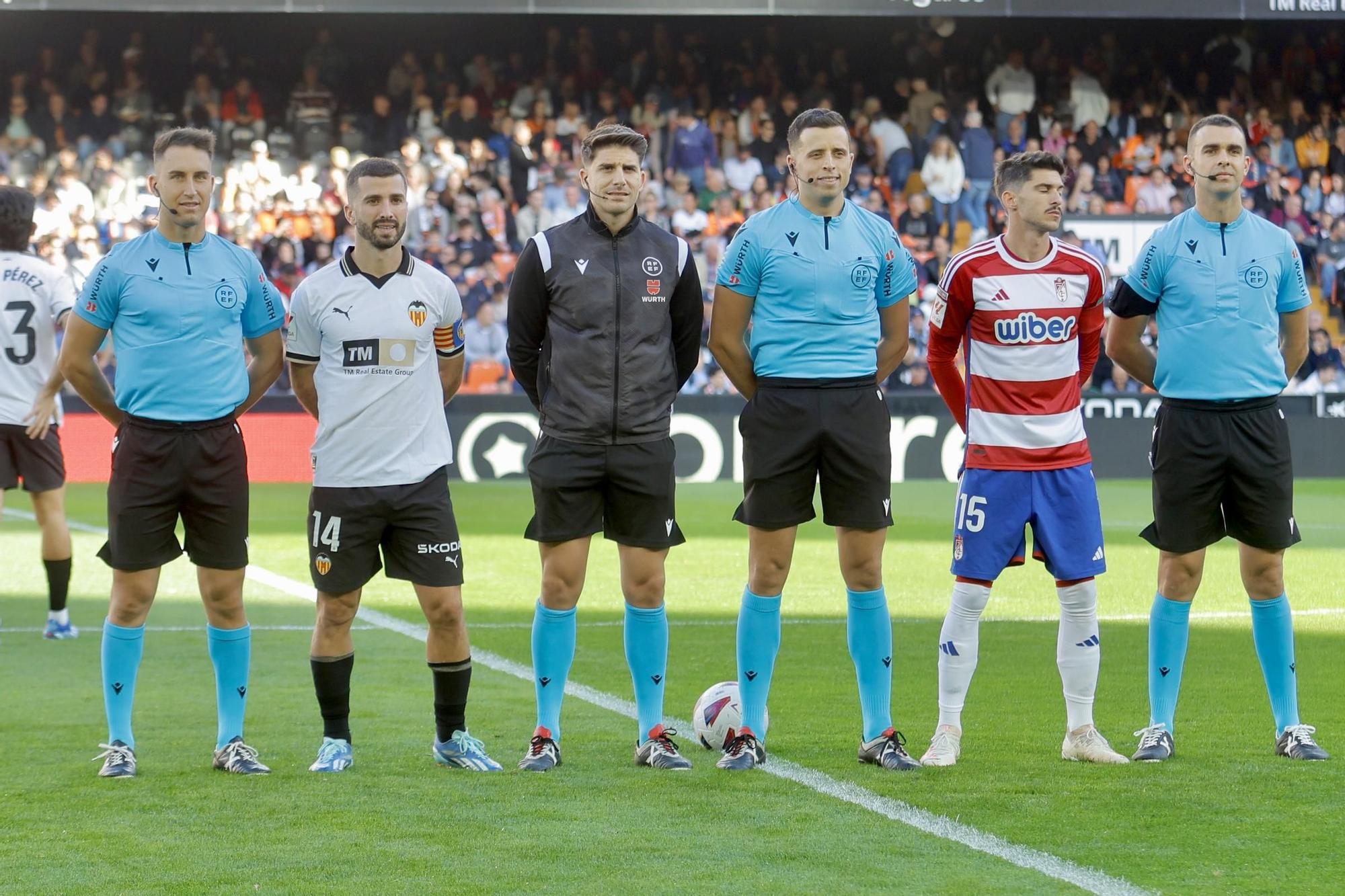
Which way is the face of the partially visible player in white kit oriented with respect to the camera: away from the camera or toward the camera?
away from the camera

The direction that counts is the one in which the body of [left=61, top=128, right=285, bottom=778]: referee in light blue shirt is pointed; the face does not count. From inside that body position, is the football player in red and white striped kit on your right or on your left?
on your left

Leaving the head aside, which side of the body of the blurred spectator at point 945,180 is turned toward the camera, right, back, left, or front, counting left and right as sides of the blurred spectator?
front

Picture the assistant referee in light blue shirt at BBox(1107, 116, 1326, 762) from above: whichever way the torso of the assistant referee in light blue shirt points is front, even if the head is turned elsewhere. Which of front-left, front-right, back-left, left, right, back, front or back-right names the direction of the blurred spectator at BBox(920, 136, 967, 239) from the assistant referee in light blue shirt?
back

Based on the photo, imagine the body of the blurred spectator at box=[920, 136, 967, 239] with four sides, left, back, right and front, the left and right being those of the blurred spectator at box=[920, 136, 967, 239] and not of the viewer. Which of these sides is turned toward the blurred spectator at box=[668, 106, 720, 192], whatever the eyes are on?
right

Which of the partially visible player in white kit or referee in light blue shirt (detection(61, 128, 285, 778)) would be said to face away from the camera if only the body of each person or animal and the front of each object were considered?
the partially visible player in white kit

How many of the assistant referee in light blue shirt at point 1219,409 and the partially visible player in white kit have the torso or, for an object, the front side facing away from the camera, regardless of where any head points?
1

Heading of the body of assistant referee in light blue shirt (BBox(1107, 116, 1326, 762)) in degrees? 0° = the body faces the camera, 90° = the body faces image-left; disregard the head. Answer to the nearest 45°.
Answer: approximately 0°

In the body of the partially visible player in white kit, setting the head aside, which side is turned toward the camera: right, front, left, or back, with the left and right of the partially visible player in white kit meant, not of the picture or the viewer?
back

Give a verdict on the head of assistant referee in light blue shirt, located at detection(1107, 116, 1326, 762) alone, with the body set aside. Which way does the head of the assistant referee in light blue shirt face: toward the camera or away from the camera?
toward the camera

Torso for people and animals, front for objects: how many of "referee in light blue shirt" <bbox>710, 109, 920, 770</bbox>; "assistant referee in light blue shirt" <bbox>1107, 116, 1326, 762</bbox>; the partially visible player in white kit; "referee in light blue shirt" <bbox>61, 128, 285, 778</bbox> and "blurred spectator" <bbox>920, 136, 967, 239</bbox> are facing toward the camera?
4

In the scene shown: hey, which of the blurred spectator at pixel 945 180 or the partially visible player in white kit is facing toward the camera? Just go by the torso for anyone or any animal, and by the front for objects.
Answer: the blurred spectator

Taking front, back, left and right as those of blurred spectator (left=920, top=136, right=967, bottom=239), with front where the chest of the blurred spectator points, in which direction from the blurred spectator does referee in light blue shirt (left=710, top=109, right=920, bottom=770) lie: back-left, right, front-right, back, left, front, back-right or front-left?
front

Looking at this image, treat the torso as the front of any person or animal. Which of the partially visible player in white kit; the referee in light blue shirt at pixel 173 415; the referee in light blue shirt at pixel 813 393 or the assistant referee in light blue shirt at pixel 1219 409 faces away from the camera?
the partially visible player in white kit

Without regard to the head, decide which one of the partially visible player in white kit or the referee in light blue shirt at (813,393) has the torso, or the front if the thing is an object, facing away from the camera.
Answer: the partially visible player in white kit

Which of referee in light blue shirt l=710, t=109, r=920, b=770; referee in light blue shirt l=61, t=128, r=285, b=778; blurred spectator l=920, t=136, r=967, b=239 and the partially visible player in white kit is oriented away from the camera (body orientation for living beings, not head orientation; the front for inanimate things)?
the partially visible player in white kit

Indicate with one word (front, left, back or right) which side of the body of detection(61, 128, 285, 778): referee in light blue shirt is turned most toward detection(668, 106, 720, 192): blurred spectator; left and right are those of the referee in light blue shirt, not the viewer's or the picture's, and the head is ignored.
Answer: back

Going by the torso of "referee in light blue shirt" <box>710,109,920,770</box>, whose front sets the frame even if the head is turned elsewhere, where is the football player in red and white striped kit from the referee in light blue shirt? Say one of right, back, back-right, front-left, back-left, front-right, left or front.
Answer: left
